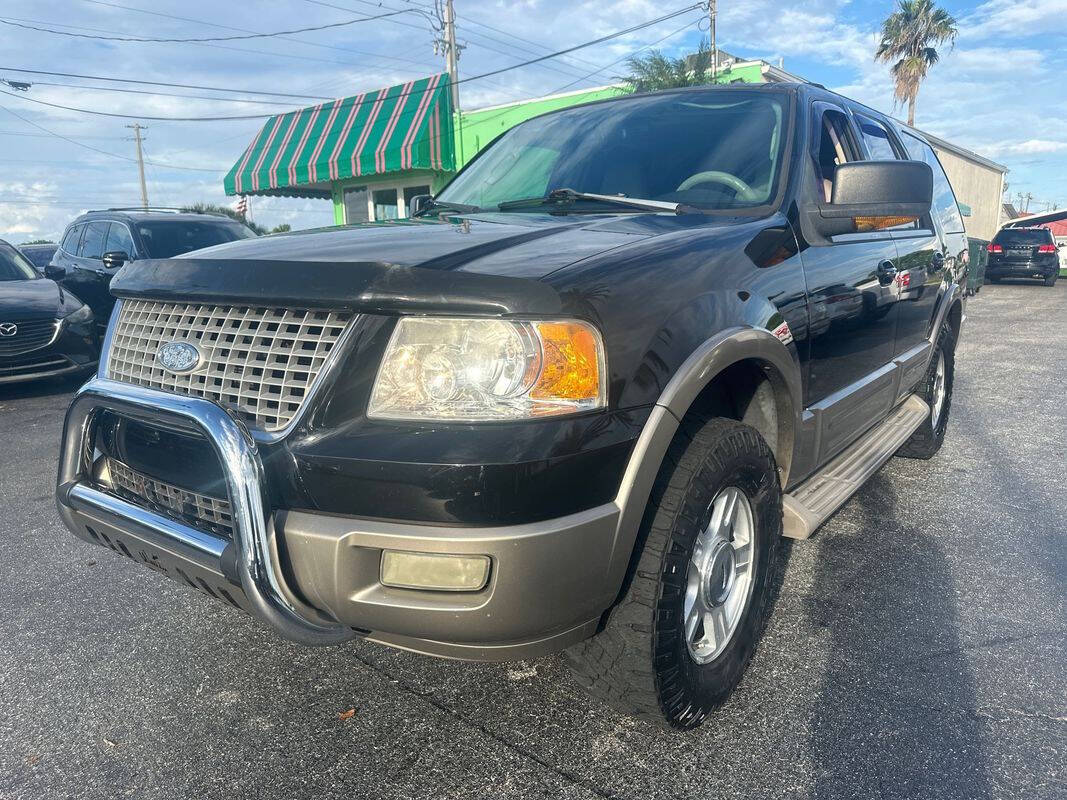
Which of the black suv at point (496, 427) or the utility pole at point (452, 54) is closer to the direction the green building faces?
the black suv

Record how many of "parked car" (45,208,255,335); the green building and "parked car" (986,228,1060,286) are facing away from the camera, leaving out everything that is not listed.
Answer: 1

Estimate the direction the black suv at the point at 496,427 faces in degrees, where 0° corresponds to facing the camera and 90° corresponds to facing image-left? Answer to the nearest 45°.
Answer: approximately 45°

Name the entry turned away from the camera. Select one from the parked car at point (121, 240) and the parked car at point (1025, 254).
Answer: the parked car at point (1025, 254)

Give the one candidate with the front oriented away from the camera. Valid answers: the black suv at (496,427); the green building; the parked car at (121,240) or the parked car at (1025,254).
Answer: the parked car at (1025,254)

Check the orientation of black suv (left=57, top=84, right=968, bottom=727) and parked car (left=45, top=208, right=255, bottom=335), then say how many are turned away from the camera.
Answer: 0

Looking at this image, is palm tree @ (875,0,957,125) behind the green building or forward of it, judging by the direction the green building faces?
behind

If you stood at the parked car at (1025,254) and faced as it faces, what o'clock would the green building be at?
The green building is roughly at 8 o'clock from the parked car.

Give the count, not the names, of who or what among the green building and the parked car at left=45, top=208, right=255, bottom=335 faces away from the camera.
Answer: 0

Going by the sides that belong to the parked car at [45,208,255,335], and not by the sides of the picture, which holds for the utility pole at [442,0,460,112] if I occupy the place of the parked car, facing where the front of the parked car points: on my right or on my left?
on my left

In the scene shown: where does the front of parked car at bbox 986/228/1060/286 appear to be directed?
away from the camera

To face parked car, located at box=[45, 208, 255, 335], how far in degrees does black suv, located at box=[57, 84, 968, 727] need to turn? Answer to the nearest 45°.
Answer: approximately 90° to its right

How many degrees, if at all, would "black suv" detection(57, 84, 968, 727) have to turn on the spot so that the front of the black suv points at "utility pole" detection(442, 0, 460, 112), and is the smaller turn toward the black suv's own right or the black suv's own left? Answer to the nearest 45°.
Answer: approximately 135° to the black suv's own right

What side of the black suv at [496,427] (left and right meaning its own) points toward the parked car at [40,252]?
right
